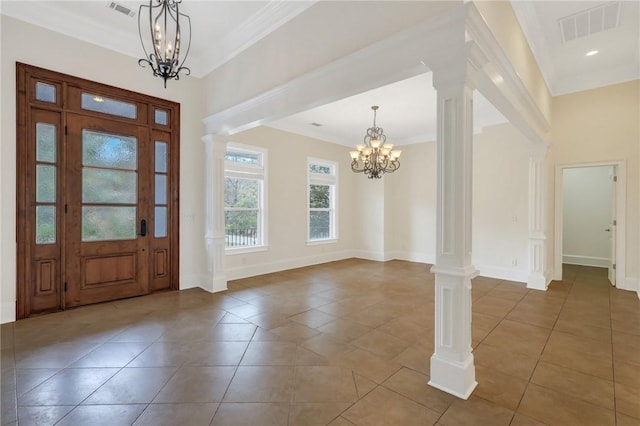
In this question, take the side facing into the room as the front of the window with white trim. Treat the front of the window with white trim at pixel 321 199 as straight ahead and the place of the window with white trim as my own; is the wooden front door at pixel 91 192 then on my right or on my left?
on my right

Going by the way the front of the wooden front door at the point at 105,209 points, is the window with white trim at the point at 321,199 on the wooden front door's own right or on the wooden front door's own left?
on the wooden front door's own left

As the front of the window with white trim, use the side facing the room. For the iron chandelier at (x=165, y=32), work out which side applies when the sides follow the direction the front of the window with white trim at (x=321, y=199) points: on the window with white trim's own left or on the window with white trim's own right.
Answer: on the window with white trim's own right

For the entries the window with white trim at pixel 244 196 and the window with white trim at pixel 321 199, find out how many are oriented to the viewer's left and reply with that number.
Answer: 0

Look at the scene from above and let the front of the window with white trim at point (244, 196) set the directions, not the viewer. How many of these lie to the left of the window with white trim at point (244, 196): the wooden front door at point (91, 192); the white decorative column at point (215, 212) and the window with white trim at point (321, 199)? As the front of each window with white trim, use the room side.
1

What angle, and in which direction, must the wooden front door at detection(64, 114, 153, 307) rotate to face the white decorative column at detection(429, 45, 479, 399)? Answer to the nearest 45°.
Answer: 0° — it already faces it

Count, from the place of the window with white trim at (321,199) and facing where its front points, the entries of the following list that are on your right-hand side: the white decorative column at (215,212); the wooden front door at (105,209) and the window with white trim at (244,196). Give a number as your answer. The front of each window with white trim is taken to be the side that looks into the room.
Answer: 3
